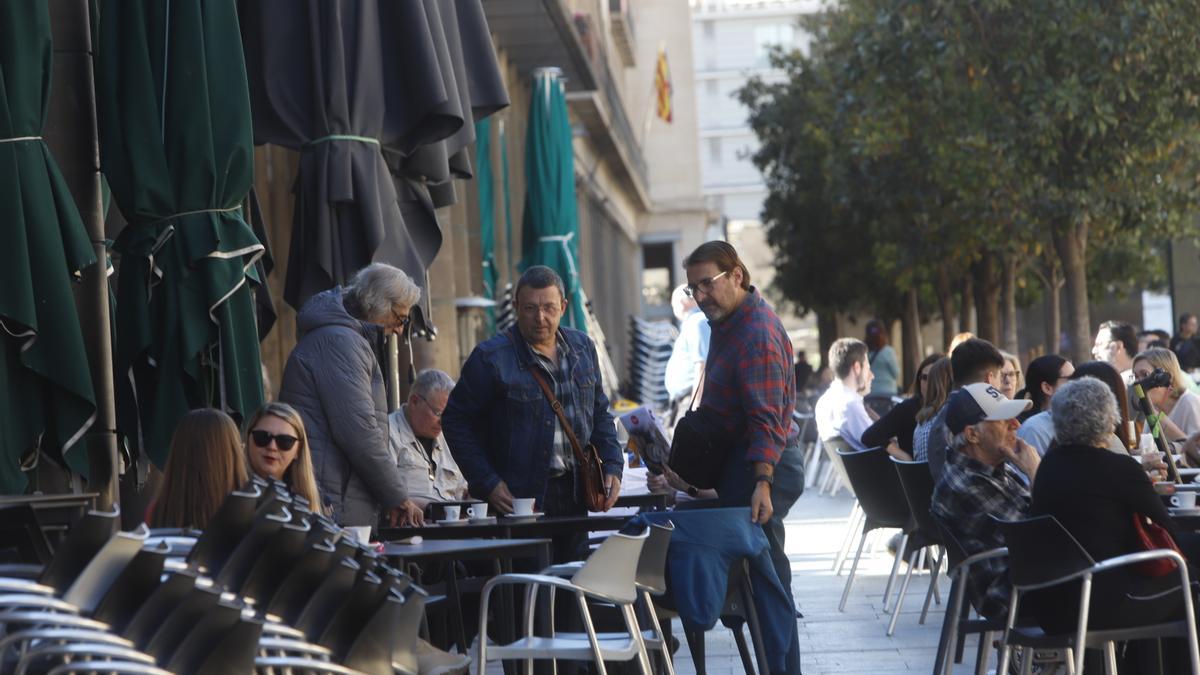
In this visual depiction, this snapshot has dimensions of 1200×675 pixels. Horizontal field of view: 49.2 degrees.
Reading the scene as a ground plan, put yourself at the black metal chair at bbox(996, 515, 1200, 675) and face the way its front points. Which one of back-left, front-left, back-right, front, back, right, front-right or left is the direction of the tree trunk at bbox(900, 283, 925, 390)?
front-left

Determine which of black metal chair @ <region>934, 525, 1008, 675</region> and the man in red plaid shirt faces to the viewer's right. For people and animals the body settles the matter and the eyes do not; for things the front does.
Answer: the black metal chair

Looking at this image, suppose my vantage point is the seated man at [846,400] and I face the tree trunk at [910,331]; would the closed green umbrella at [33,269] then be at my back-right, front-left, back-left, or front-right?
back-left

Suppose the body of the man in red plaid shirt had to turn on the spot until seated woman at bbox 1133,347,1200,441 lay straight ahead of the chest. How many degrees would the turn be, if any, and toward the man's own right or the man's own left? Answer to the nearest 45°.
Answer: approximately 180°

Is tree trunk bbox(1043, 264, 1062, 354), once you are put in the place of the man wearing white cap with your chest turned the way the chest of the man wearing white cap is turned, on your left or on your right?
on your left

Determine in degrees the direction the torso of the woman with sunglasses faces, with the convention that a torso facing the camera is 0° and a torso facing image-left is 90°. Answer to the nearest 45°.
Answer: approximately 45°

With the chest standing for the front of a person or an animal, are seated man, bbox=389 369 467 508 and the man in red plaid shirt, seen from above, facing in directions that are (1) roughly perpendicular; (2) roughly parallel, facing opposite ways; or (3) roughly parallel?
roughly perpendicular

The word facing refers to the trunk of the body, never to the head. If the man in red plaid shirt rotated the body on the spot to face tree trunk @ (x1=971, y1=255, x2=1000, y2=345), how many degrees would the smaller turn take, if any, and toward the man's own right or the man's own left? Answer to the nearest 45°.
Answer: approximately 135° to the man's own right

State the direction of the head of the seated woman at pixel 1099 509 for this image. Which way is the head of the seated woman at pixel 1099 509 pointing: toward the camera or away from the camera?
away from the camera
